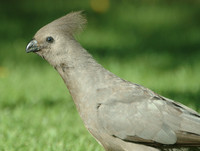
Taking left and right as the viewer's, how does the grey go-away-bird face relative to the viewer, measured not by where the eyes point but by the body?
facing to the left of the viewer
